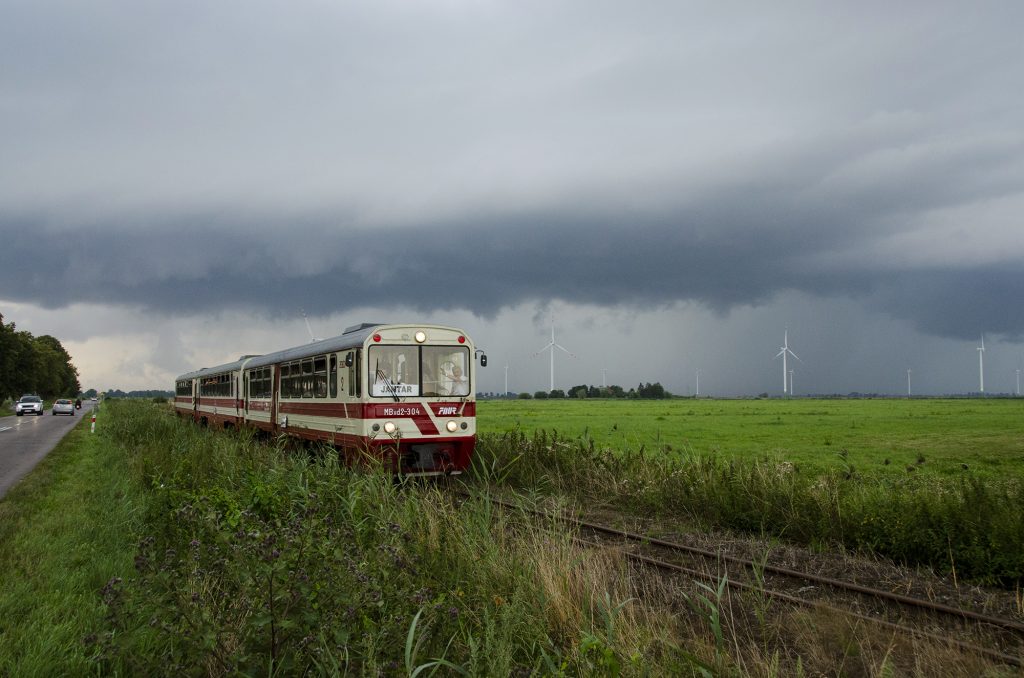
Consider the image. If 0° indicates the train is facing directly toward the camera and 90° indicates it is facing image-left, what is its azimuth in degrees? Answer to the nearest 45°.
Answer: approximately 315°
